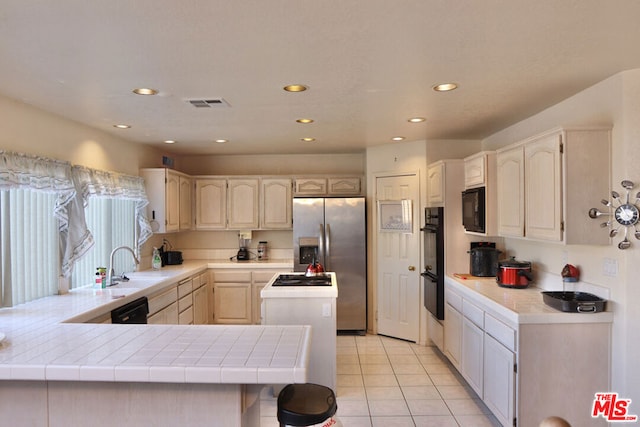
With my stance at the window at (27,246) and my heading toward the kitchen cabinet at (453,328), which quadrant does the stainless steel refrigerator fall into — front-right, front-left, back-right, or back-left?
front-left

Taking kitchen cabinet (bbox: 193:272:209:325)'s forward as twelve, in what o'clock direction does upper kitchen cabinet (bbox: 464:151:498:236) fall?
The upper kitchen cabinet is roughly at 12 o'clock from the kitchen cabinet.

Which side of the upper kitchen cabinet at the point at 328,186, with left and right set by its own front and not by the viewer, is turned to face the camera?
front

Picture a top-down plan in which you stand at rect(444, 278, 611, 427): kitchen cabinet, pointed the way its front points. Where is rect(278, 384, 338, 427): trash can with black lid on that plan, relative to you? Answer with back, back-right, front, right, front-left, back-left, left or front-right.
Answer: front

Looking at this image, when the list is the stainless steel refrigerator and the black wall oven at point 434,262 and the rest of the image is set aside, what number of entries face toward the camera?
1

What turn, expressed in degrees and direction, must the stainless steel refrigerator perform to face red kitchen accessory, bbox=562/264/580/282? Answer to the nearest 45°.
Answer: approximately 45° to its left

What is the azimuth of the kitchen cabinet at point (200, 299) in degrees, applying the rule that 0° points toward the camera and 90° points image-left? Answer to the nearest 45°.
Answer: approximately 315°

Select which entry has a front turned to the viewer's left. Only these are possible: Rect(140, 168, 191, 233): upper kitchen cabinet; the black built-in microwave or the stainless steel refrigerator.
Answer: the black built-in microwave

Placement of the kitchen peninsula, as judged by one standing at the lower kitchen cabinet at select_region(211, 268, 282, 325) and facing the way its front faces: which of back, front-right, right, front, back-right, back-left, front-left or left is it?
front

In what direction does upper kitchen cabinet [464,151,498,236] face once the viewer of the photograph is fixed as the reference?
facing the viewer and to the left of the viewer

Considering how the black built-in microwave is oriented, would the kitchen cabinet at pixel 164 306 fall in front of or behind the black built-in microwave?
in front

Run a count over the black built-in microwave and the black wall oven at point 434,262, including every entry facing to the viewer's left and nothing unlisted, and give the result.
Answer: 2

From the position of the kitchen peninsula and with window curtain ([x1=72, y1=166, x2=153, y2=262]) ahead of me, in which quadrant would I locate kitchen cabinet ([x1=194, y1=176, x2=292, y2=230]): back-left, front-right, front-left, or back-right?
front-right

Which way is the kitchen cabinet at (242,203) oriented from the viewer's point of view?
toward the camera

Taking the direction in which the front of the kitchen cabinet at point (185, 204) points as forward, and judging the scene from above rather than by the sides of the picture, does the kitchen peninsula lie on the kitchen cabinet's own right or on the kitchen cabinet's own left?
on the kitchen cabinet's own right

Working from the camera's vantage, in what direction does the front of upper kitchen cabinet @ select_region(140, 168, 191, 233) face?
facing the viewer and to the right of the viewer

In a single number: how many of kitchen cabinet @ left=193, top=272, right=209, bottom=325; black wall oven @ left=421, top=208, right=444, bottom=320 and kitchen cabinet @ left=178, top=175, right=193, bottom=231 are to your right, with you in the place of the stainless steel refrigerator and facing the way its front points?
2
